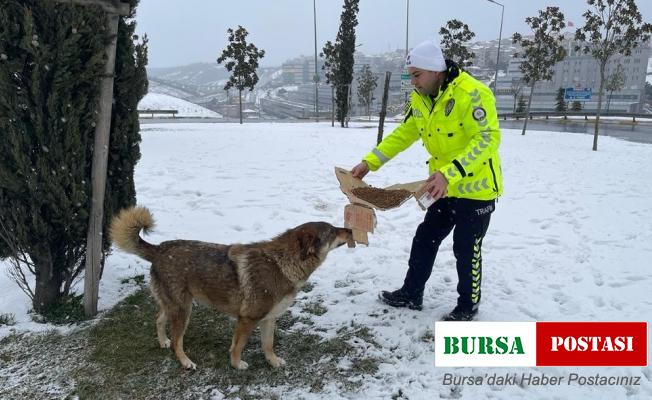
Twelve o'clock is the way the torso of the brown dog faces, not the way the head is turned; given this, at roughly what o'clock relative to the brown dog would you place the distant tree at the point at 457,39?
The distant tree is roughly at 10 o'clock from the brown dog.

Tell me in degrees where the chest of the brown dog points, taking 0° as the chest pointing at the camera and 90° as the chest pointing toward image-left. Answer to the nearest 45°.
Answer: approximately 270°

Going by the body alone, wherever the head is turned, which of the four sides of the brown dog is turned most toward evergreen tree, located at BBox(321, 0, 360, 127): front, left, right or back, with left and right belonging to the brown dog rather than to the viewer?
left

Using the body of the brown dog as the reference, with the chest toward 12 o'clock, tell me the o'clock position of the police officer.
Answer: The police officer is roughly at 12 o'clock from the brown dog.

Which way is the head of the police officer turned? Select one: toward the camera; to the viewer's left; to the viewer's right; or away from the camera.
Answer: to the viewer's left

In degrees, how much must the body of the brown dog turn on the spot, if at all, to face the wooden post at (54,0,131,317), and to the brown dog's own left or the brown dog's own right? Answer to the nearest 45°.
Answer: approximately 135° to the brown dog's own left

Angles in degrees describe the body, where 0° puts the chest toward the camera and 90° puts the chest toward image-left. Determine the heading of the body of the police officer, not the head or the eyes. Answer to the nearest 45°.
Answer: approximately 45°

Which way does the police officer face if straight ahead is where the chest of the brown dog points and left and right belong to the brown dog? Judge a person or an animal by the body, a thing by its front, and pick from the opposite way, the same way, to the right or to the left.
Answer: the opposite way

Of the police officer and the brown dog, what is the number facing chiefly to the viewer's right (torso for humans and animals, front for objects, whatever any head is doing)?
1

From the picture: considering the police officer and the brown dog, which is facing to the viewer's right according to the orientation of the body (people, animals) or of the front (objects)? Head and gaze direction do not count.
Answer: the brown dog
